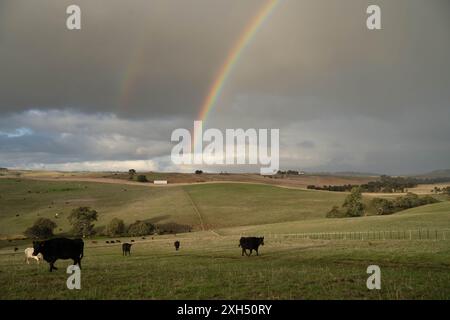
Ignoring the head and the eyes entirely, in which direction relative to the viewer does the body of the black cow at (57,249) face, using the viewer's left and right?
facing to the left of the viewer

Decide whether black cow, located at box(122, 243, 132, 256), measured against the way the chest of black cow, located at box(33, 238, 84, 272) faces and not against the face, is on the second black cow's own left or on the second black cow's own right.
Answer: on the second black cow's own right
